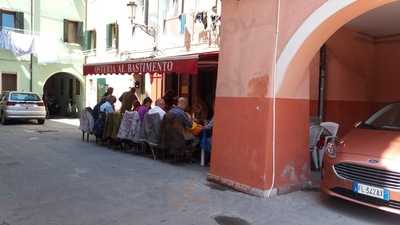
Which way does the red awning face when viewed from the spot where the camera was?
facing the viewer and to the left of the viewer

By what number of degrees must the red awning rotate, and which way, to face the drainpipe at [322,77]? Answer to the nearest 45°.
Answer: approximately 90° to its left

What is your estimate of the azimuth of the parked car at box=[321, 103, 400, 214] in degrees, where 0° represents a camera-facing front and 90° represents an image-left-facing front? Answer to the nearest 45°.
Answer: approximately 45°

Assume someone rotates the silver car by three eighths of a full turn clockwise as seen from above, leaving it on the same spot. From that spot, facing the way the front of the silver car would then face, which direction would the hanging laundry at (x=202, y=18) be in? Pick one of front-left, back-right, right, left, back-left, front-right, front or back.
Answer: front

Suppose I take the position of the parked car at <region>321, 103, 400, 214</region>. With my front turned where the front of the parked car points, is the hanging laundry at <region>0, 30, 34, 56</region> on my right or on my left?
on my right

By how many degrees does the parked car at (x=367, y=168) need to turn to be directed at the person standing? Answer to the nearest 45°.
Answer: approximately 90° to its right

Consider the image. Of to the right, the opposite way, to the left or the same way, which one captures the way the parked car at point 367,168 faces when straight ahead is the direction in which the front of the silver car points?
to the left
